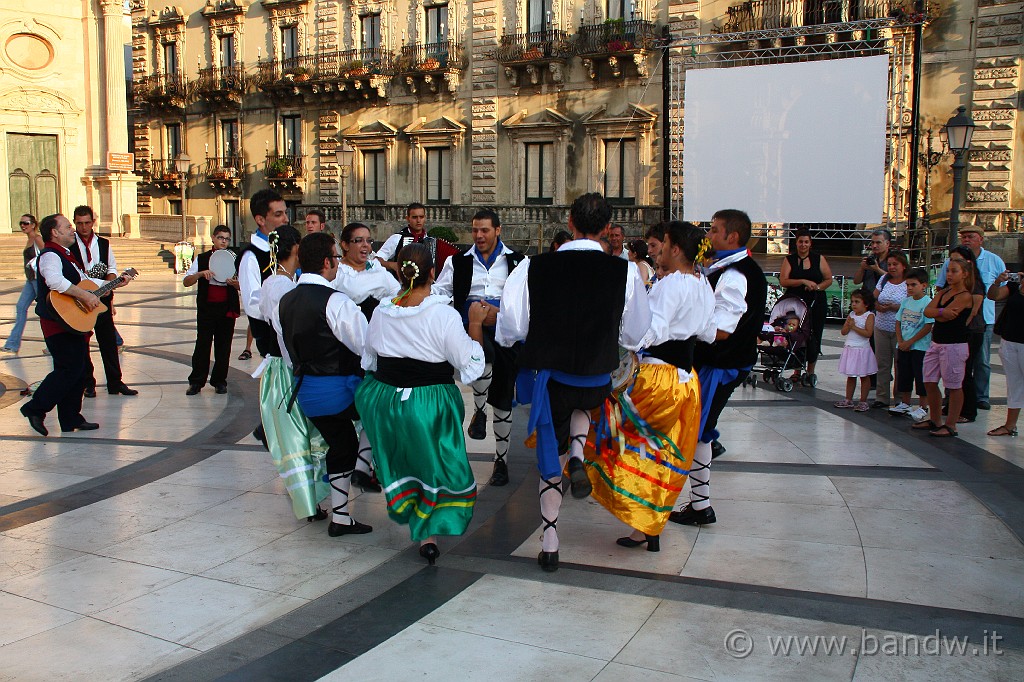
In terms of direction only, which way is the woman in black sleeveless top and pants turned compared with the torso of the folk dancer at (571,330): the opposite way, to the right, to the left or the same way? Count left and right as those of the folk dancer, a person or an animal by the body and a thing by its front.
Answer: the opposite way

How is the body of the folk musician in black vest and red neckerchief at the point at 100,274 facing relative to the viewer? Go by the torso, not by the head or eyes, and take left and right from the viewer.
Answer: facing the viewer and to the right of the viewer

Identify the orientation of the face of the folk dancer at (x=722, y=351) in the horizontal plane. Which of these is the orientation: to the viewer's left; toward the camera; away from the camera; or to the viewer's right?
to the viewer's left

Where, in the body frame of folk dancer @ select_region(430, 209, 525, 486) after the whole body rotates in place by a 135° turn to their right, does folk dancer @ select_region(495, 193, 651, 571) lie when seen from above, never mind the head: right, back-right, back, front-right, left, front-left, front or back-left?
back-left

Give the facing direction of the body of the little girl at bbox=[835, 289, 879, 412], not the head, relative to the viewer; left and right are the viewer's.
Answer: facing the viewer and to the left of the viewer

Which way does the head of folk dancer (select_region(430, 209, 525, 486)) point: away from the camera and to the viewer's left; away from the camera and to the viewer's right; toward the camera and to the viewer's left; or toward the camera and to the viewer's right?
toward the camera and to the viewer's left

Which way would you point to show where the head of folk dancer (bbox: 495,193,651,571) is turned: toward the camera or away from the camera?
away from the camera

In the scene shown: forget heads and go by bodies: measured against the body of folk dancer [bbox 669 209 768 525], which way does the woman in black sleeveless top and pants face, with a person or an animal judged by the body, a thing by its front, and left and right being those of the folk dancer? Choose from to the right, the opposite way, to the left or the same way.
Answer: to the left

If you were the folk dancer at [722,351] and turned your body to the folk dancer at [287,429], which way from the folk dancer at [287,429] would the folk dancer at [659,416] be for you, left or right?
left

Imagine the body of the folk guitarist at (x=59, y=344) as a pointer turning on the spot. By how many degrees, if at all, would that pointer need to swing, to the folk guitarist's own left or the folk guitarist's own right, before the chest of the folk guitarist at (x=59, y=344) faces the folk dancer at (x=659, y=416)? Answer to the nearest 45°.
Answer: approximately 45° to the folk guitarist's own right

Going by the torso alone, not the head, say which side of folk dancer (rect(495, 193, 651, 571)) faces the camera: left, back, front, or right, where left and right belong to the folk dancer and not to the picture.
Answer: back

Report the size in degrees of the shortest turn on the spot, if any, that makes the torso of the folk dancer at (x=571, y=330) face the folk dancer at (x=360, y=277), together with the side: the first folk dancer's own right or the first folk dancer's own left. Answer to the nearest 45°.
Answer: approximately 45° to the first folk dancer's own left

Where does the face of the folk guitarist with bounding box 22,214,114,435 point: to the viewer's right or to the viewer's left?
to the viewer's right

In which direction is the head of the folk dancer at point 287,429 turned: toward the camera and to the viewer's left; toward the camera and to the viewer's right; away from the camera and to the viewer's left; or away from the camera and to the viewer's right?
away from the camera and to the viewer's right

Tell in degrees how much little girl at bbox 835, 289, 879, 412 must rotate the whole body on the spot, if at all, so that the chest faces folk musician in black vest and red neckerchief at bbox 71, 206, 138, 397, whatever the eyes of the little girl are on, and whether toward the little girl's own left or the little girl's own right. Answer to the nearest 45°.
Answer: approximately 45° to the little girl's own right
